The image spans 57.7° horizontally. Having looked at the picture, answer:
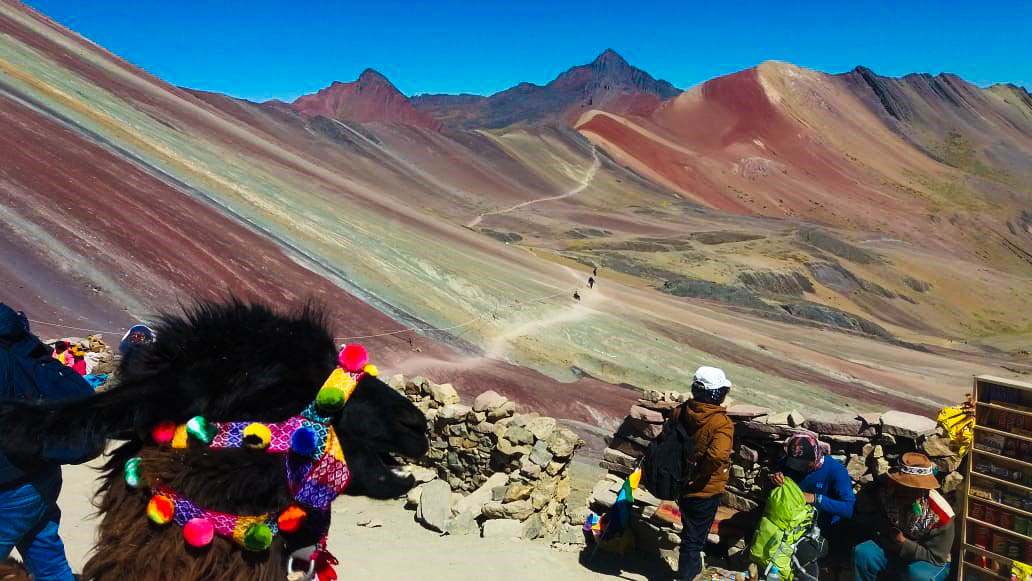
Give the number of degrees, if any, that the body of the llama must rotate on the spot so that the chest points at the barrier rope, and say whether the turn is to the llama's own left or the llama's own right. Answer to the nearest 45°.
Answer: approximately 90° to the llama's own left

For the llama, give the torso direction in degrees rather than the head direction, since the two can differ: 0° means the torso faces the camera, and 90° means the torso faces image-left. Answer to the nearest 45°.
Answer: approximately 270°

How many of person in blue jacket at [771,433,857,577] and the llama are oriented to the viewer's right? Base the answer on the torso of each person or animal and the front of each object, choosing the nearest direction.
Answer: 1

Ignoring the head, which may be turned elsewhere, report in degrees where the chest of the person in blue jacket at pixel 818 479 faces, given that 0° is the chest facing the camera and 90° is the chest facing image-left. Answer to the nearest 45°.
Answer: approximately 45°

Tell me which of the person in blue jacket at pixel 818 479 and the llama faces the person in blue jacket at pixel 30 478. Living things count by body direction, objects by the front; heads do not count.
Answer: the person in blue jacket at pixel 818 479

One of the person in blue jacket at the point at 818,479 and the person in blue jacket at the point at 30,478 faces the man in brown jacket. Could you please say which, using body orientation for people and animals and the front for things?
the person in blue jacket at the point at 818,479
